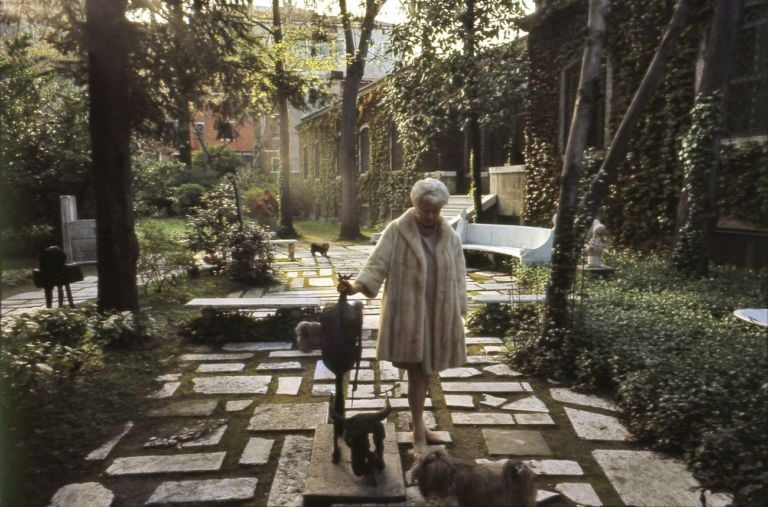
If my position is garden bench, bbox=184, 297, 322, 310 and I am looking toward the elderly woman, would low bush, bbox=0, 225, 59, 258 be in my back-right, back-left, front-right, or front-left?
back-right

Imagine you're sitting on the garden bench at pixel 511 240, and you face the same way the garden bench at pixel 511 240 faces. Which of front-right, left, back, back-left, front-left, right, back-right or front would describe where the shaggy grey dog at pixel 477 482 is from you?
front-left

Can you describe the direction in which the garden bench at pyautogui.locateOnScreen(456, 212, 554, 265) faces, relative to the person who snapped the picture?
facing the viewer and to the left of the viewer

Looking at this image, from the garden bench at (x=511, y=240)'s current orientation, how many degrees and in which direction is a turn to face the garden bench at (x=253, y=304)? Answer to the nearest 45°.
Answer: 0° — it already faces it

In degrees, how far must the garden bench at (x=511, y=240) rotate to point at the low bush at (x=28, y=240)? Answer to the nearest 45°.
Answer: approximately 45° to its right

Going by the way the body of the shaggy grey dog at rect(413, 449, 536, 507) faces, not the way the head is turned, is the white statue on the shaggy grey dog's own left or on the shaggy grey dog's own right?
on the shaggy grey dog's own right

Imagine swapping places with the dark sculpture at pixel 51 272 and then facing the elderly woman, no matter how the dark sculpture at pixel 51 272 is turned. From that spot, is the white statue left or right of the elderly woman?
left
